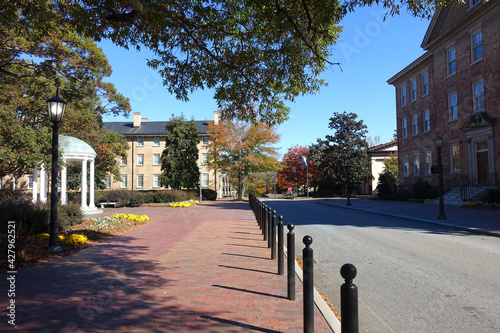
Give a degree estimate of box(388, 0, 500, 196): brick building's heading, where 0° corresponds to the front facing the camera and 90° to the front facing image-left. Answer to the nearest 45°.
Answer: approximately 45°

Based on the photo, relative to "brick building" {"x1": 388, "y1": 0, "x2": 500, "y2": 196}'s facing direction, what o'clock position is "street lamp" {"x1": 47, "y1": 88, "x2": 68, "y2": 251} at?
The street lamp is roughly at 11 o'clock from the brick building.

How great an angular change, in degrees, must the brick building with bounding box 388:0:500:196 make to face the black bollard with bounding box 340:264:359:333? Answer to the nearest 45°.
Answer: approximately 45° to its left

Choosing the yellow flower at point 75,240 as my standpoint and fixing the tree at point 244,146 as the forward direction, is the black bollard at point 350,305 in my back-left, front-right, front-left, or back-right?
back-right

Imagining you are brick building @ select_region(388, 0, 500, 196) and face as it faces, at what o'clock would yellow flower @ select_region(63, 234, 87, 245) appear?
The yellow flower is roughly at 11 o'clock from the brick building.

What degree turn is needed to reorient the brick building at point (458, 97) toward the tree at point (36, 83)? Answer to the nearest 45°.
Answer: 0° — it already faces it

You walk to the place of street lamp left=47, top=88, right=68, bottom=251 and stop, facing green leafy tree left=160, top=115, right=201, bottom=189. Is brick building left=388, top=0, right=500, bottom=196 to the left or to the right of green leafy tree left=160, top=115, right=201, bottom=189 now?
right

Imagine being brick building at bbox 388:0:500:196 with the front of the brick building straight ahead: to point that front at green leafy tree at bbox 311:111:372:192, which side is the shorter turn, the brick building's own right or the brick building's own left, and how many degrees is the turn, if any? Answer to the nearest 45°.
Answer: approximately 90° to the brick building's own right

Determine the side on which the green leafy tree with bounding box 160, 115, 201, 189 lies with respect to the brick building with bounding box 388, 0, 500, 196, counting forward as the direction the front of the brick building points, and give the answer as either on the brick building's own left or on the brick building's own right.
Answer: on the brick building's own right

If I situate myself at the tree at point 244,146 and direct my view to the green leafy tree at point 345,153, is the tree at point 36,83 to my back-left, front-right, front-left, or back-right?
back-right

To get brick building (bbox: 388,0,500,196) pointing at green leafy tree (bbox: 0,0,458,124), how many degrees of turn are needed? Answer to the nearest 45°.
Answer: approximately 45° to its left
